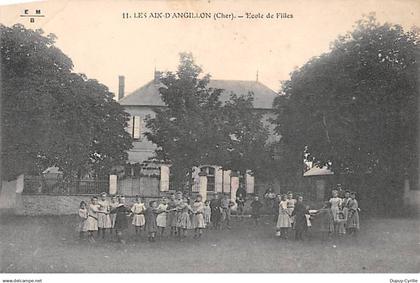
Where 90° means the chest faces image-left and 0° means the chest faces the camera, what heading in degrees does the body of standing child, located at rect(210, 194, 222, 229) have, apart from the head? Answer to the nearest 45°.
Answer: approximately 0°

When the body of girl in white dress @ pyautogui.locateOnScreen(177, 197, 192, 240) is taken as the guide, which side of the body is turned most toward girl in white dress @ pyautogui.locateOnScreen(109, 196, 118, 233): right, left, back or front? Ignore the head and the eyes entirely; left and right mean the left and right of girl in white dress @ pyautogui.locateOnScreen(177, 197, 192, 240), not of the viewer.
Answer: right

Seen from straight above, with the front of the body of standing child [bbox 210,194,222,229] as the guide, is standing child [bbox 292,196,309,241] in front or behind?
in front

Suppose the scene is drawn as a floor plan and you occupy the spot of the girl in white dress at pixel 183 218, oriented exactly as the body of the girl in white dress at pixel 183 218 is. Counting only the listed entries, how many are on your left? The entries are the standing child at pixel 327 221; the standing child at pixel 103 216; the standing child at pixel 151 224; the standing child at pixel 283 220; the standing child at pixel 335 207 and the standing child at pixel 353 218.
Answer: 4
